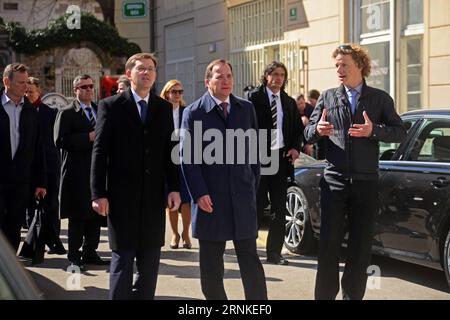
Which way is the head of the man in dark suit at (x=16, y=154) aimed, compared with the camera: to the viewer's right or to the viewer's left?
to the viewer's right

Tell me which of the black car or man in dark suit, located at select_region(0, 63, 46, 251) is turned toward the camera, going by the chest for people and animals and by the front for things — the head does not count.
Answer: the man in dark suit

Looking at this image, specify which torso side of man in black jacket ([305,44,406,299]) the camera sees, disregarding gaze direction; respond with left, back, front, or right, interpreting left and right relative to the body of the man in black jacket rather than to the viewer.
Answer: front

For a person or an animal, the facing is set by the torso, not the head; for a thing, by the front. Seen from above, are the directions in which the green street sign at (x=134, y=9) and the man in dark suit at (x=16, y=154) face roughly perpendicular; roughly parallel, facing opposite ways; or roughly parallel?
roughly parallel

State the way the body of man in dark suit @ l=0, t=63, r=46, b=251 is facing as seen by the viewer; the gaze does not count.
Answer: toward the camera

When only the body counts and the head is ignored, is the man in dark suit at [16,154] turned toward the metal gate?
no

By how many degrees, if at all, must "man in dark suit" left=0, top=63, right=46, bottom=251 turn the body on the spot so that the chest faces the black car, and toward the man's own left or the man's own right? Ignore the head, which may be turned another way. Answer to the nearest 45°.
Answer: approximately 90° to the man's own left

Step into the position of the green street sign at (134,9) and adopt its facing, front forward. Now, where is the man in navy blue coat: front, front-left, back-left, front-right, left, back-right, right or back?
front

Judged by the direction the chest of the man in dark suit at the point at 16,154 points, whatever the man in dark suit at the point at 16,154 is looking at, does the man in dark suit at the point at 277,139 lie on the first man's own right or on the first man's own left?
on the first man's own left

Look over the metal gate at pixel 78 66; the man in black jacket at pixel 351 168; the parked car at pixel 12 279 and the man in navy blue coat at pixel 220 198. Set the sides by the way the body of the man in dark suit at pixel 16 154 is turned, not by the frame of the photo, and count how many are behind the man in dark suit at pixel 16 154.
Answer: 1

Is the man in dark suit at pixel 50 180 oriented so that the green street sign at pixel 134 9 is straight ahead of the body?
no

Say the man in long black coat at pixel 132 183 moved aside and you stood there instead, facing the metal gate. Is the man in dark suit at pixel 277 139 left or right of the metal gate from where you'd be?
right

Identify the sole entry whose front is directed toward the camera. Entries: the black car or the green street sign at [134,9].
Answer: the green street sign

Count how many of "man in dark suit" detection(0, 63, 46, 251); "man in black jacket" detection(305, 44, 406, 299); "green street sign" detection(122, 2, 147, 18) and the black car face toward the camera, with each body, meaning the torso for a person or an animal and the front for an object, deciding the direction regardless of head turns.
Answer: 3

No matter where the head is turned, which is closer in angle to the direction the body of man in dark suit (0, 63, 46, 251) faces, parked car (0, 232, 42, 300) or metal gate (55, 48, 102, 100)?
the parked car
